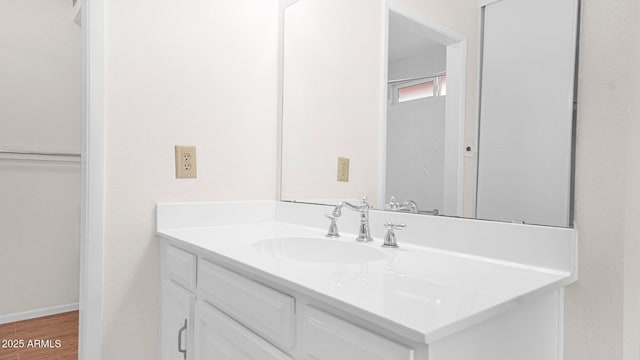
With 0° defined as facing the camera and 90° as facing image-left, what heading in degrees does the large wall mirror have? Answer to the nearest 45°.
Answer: approximately 45°

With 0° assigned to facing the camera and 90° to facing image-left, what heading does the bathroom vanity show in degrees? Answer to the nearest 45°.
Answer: approximately 45°
